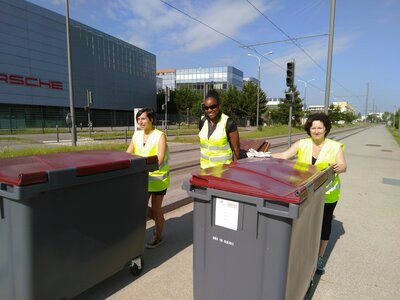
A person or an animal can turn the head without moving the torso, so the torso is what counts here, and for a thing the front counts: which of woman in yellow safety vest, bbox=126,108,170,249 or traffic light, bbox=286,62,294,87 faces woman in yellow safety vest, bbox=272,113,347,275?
the traffic light

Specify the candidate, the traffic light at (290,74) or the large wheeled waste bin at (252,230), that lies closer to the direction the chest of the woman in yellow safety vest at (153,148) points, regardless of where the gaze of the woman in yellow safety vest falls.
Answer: the large wheeled waste bin

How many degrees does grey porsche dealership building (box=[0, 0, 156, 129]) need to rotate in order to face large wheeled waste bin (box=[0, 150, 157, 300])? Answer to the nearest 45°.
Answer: approximately 45° to its right

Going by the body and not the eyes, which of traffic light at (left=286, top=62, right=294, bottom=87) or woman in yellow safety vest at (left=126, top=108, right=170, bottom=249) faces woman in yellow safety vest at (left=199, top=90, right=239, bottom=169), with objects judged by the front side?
the traffic light

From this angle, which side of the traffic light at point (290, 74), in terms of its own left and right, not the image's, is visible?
front

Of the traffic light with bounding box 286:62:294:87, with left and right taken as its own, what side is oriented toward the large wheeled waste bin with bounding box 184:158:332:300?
front

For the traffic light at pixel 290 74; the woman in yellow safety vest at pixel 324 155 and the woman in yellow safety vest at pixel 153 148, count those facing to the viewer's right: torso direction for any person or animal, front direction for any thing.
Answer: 0

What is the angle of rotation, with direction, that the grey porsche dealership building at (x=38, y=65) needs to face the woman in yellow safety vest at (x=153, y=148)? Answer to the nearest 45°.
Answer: approximately 45° to its right

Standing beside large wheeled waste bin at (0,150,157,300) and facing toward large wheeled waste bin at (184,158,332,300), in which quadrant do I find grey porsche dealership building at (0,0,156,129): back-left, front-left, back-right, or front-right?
back-left

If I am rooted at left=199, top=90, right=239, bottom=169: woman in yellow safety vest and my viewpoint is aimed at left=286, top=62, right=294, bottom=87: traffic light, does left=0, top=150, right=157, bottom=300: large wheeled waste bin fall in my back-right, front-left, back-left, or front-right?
back-left

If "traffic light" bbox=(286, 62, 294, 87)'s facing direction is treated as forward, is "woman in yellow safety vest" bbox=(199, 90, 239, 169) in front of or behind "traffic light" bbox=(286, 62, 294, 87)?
in front

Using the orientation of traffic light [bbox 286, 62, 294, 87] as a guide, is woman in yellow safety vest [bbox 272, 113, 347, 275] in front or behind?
in front

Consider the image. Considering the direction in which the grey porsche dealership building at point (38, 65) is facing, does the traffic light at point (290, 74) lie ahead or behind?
ahead

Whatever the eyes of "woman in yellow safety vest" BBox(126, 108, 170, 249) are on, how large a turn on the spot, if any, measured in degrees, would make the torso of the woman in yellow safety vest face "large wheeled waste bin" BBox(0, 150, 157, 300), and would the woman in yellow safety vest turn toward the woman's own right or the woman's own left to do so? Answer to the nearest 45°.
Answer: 0° — they already face it

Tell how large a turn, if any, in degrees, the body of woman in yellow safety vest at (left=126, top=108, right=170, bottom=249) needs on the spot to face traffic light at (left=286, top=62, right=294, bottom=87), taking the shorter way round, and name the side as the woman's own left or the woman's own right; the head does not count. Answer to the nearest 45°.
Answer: approximately 180°

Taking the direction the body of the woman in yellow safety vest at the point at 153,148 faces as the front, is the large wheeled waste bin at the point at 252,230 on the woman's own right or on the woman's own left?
on the woman's own left
